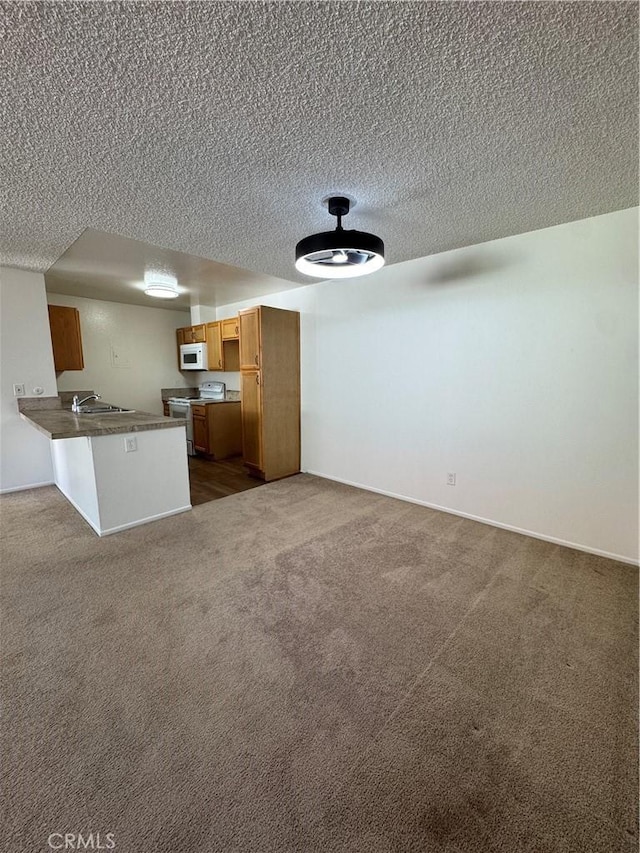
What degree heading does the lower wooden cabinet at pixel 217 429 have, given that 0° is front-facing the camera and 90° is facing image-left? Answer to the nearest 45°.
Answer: approximately 45°

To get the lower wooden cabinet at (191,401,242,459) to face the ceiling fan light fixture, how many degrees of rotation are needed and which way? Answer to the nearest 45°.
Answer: approximately 45° to its left

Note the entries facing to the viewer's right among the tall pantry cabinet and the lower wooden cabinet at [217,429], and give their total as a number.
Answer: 0

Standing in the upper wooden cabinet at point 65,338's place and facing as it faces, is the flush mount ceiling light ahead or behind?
ahead

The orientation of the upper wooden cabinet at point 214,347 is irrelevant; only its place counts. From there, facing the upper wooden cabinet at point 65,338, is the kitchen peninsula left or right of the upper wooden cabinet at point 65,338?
left

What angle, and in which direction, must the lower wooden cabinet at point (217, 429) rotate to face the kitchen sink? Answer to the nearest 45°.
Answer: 0° — it already faces it
